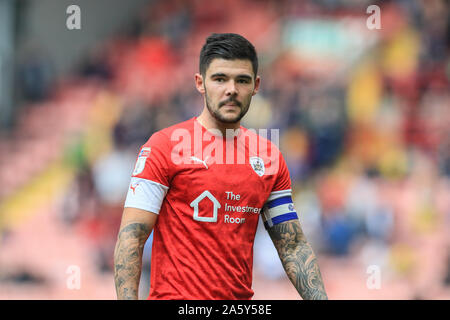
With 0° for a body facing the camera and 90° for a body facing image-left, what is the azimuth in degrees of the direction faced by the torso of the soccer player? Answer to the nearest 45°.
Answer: approximately 315°
